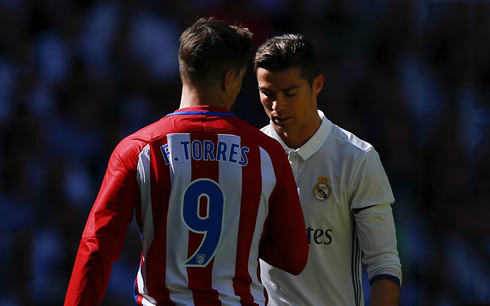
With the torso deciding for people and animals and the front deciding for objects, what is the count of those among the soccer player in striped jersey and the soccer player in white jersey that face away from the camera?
1

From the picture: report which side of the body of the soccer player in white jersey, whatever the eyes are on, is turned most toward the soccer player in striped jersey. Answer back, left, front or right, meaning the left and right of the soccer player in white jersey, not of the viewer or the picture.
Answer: front

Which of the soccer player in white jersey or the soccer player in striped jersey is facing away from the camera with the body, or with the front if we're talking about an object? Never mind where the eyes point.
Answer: the soccer player in striped jersey

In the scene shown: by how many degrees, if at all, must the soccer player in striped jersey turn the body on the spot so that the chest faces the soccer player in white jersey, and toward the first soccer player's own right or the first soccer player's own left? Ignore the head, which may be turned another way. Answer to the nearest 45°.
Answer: approximately 45° to the first soccer player's own right

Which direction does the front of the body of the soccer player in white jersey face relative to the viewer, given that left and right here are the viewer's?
facing the viewer and to the left of the viewer

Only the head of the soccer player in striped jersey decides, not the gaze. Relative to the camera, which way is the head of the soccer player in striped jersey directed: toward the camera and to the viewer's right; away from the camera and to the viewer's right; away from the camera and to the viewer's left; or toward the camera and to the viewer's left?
away from the camera and to the viewer's right

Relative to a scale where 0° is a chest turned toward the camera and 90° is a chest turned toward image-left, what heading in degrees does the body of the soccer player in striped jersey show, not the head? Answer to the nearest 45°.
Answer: approximately 180°
